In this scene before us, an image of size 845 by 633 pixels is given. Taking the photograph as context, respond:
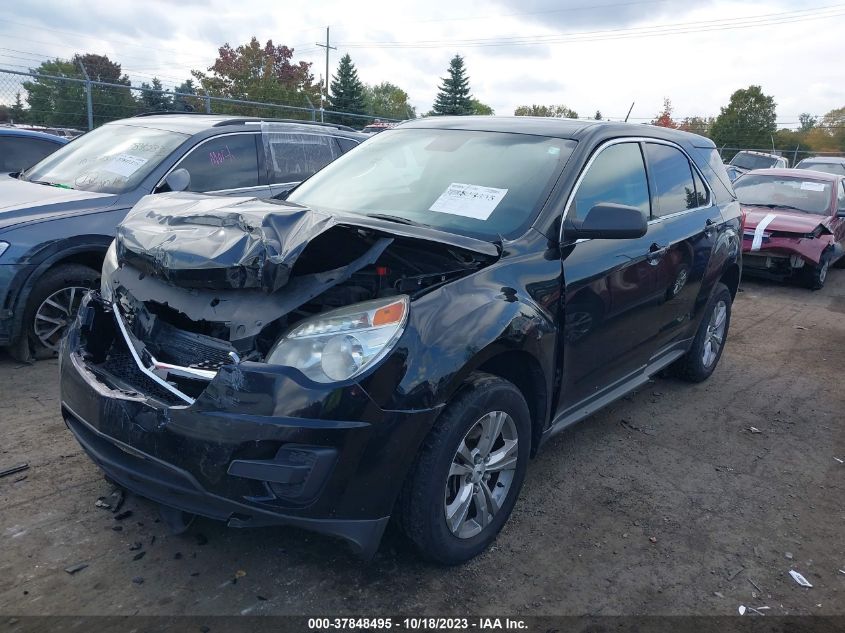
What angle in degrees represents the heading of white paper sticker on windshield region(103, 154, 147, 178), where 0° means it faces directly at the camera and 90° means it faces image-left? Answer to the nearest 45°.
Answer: approximately 45°

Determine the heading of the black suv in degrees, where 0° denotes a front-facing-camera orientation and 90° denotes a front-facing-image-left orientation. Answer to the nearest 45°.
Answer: approximately 45°

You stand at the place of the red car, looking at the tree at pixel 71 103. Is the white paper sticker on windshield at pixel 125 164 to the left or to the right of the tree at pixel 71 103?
left

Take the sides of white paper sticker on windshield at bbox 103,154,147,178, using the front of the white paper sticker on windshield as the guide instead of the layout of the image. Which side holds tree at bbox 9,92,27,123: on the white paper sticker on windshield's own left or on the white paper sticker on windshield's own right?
on the white paper sticker on windshield's own right

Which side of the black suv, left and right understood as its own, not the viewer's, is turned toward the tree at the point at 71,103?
right

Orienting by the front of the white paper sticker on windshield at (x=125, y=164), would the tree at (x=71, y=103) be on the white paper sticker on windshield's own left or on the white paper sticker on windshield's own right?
on the white paper sticker on windshield's own right

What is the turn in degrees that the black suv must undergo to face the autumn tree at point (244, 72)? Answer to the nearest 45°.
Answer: approximately 135° to its right
